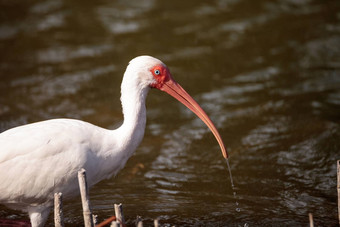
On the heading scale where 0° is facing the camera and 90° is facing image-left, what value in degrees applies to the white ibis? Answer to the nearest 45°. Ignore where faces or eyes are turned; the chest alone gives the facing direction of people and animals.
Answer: approximately 270°

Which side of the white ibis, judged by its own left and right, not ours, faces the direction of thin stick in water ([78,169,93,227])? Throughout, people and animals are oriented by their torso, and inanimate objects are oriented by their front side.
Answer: right
